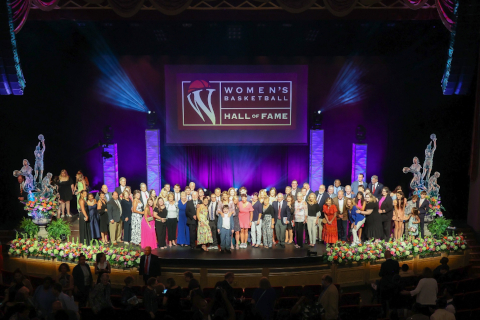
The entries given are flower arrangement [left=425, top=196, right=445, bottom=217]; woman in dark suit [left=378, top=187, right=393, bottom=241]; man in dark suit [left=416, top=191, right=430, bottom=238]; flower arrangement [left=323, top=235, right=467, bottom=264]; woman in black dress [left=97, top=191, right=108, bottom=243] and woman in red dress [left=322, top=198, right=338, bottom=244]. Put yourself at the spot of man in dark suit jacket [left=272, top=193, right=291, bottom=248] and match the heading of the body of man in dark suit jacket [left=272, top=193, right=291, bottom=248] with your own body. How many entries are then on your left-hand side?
5

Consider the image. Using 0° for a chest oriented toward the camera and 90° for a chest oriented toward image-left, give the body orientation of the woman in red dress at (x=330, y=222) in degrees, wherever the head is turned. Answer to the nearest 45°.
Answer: approximately 0°

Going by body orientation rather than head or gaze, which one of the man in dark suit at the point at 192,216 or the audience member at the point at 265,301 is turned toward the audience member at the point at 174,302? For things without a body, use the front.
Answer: the man in dark suit

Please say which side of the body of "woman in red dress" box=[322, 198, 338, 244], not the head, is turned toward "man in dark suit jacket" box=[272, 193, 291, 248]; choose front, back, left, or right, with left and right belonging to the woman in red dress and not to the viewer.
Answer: right

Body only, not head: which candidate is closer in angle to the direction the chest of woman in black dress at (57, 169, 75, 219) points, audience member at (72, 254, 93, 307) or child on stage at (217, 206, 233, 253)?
the audience member

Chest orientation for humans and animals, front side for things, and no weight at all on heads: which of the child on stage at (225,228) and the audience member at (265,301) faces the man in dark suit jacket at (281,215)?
the audience member

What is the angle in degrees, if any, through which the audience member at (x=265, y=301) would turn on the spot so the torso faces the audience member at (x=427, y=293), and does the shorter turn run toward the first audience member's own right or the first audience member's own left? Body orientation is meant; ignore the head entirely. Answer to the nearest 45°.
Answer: approximately 90° to the first audience member's own right

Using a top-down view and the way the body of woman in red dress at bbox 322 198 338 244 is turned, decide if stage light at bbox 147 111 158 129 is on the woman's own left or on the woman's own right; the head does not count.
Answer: on the woman's own right

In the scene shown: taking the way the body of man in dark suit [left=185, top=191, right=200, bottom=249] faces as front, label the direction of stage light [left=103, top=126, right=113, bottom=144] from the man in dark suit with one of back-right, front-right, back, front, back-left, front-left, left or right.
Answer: back-right

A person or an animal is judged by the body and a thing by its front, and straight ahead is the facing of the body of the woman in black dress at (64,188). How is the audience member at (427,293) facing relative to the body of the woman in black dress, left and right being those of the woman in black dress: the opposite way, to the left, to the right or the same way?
the opposite way

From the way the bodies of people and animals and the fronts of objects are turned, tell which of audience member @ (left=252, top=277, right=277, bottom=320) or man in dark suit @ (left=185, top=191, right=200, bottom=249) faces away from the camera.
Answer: the audience member
